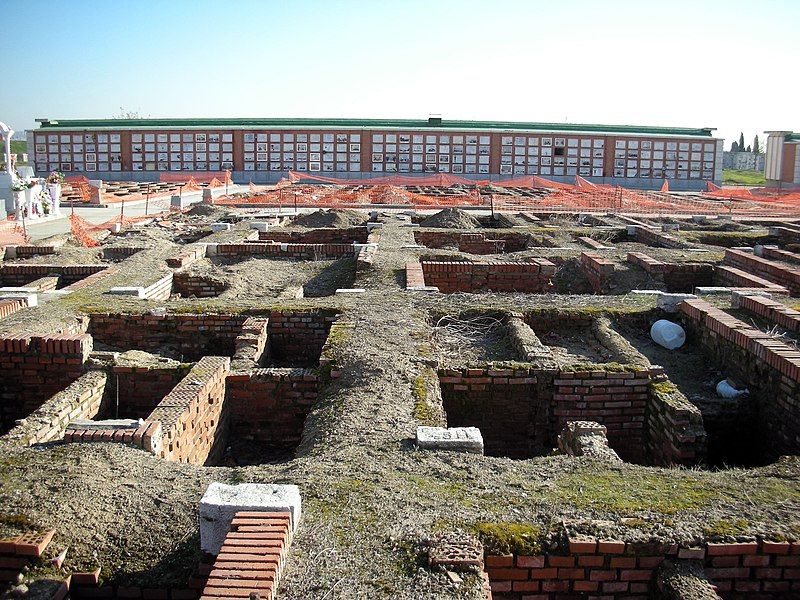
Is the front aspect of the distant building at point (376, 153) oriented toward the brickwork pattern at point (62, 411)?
yes

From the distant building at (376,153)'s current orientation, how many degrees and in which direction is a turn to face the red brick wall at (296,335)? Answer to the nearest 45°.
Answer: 0° — it already faces it

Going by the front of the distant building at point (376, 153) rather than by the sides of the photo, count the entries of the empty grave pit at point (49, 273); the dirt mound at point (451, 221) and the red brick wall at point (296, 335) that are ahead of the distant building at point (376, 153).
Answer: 3

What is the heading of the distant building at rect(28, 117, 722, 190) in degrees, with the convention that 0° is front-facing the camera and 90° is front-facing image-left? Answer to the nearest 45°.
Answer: approximately 0°

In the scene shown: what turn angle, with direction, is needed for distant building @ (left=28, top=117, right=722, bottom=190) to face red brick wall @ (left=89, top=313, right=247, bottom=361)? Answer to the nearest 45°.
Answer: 0° — it already faces it

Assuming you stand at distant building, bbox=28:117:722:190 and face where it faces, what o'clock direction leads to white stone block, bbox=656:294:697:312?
The white stone block is roughly at 12 o'clock from the distant building.
